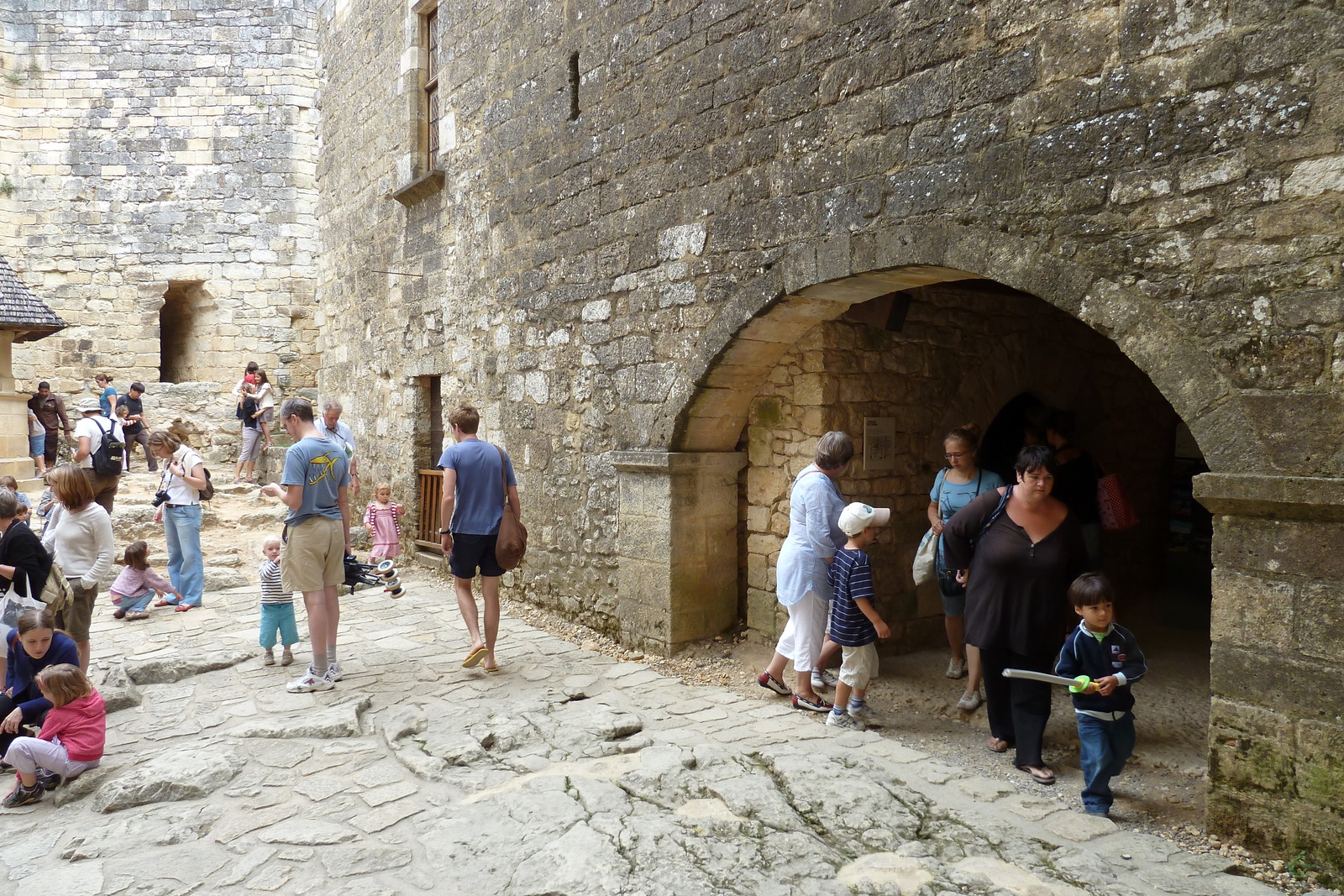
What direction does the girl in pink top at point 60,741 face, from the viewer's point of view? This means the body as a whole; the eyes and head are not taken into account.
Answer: to the viewer's left

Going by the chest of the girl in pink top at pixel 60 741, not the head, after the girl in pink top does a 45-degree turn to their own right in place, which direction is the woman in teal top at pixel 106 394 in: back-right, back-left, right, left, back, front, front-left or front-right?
front-right

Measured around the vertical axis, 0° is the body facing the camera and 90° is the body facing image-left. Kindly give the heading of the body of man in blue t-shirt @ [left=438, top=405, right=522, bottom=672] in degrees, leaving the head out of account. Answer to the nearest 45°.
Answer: approximately 180°

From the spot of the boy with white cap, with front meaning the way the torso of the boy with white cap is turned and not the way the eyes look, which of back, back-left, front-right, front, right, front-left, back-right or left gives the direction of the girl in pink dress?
back-left

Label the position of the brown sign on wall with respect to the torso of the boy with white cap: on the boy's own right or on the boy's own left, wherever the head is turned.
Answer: on the boy's own left

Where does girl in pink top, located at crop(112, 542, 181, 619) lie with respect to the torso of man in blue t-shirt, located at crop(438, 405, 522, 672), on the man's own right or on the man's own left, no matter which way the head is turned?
on the man's own left

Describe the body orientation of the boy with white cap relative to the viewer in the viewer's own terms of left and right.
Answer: facing to the right of the viewer

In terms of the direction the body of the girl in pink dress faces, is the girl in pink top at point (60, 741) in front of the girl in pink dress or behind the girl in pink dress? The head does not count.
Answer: in front

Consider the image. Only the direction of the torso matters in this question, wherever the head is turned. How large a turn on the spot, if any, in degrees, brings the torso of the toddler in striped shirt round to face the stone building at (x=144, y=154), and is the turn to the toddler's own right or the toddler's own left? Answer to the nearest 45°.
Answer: approximately 180°

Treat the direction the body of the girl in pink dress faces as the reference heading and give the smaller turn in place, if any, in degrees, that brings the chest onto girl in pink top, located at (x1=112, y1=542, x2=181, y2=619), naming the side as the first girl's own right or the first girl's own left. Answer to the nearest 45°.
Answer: approximately 45° to the first girl's own right

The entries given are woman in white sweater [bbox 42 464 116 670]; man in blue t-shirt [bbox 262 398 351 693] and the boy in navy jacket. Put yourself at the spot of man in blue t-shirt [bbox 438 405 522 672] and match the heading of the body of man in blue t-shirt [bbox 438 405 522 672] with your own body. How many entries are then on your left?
2

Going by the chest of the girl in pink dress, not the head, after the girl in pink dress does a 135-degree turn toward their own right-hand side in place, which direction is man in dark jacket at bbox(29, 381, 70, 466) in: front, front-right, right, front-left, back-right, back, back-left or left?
front
